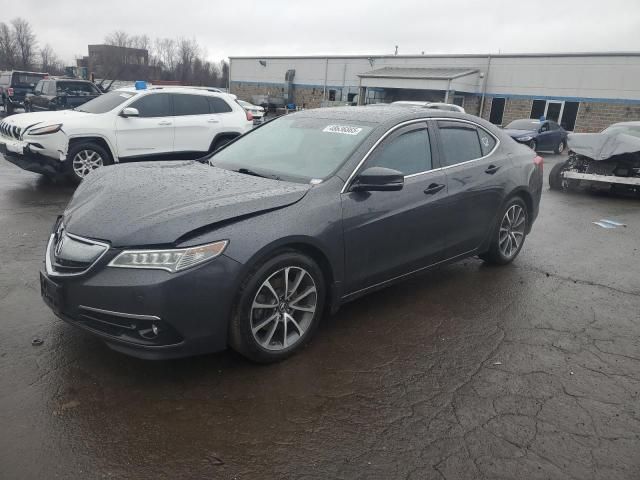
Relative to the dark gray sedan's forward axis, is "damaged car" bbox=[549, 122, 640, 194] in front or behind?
behind

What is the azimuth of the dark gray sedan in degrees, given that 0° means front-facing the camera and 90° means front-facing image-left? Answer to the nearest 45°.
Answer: approximately 45°

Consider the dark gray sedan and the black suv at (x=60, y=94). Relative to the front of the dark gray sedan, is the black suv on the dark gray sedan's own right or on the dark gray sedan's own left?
on the dark gray sedan's own right

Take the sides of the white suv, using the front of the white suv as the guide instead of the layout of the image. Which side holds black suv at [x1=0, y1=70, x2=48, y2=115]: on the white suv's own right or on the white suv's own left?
on the white suv's own right

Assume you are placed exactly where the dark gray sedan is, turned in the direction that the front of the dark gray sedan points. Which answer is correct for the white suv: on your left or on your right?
on your right

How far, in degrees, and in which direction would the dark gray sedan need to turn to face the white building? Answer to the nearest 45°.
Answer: approximately 180°

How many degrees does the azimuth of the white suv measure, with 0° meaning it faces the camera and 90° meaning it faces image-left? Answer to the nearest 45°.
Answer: approximately 45°

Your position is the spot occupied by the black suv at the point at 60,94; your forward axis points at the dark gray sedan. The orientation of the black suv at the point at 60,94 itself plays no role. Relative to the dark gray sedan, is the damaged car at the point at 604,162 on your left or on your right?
left
